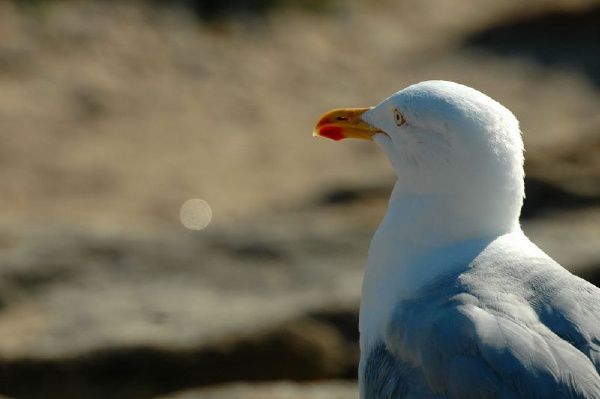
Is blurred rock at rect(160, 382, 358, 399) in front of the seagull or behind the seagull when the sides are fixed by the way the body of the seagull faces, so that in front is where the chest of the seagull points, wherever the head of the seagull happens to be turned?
in front

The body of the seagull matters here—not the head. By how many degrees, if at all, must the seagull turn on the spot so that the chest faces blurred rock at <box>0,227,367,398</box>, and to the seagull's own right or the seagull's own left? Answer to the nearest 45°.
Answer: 0° — it already faces it

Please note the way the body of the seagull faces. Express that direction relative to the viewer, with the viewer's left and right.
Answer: facing away from the viewer and to the left of the viewer
